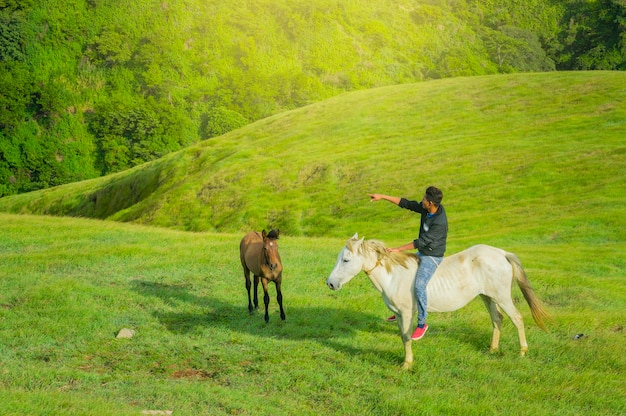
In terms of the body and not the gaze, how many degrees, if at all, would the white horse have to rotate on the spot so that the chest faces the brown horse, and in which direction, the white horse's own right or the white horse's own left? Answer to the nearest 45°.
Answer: approximately 45° to the white horse's own right

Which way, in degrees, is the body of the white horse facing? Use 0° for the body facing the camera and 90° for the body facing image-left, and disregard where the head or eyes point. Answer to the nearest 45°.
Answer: approximately 90°
